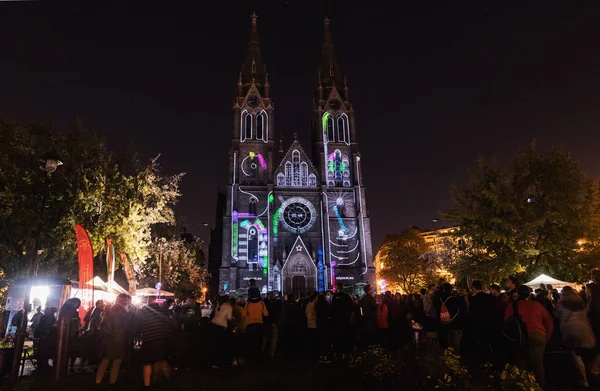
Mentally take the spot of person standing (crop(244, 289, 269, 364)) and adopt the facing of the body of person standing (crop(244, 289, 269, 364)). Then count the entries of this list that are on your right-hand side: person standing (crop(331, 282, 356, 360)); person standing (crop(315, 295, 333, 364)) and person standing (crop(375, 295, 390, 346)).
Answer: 3

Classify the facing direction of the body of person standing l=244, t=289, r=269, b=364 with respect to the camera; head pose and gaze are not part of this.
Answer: away from the camera

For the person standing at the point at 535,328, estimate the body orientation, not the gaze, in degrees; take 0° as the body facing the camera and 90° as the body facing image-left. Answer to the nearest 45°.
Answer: approximately 135°

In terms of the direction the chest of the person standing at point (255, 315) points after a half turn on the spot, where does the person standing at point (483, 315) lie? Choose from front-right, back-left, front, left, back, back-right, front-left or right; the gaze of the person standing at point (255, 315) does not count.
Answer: front-left

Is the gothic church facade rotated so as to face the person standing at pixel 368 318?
yes

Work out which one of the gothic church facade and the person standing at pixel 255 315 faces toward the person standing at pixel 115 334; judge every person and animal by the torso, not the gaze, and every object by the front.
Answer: the gothic church facade

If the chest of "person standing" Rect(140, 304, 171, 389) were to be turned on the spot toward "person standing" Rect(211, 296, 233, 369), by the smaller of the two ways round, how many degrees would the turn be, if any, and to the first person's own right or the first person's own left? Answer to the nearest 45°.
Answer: approximately 45° to the first person's own right

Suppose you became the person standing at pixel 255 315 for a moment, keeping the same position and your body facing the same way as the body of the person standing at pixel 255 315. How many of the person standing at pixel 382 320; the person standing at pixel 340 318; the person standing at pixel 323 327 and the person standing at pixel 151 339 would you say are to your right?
3

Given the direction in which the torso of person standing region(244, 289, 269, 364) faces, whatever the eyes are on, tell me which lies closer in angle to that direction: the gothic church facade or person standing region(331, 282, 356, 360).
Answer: the gothic church facade

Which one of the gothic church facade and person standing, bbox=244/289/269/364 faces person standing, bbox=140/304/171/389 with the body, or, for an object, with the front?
the gothic church facade

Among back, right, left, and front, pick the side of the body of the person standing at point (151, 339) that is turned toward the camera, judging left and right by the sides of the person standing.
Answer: back
